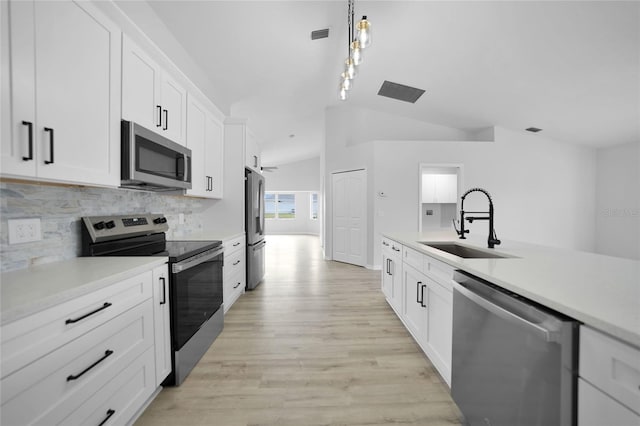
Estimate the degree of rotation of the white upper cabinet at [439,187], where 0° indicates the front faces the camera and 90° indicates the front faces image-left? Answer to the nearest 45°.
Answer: approximately 0°

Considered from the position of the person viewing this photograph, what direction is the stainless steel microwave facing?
facing the viewer and to the right of the viewer

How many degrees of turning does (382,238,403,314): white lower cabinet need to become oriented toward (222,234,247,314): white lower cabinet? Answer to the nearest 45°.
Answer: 0° — it already faces it

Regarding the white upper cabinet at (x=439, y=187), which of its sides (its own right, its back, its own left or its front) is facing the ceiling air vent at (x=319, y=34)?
front

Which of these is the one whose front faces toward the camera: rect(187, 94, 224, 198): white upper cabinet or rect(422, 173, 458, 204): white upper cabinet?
rect(422, 173, 458, 204): white upper cabinet

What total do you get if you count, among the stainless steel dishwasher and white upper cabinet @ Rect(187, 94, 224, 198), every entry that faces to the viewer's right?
1

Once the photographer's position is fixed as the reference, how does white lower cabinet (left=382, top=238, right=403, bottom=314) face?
facing to the left of the viewer

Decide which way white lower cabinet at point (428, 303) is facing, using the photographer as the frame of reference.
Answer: facing the viewer and to the left of the viewer

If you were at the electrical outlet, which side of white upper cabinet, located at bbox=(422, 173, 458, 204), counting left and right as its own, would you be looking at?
front

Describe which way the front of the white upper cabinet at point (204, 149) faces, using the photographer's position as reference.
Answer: facing to the right of the viewer

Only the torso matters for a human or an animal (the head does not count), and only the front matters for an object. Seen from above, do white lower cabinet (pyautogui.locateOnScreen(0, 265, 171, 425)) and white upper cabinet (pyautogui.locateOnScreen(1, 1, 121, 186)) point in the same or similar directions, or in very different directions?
same or similar directions

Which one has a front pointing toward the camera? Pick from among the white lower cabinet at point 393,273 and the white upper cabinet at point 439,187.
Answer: the white upper cabinet

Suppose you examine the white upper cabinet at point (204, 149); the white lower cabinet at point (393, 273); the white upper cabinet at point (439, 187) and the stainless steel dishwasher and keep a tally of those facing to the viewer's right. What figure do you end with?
1

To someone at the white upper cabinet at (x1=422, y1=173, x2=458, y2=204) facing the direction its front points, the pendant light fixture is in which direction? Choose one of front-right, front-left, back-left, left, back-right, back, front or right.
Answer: front

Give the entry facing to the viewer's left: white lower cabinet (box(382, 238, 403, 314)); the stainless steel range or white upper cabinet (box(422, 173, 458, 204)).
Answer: the white lower cabinet

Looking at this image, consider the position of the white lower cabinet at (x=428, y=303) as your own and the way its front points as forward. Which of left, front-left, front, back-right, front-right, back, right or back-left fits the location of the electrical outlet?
front

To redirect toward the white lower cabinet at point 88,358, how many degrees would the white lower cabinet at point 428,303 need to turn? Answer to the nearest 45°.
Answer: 0° — it already faces it

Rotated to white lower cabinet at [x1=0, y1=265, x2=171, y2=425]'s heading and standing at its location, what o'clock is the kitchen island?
The kitchen island is roughly at 12 o'clock from the white lower cabinet.
